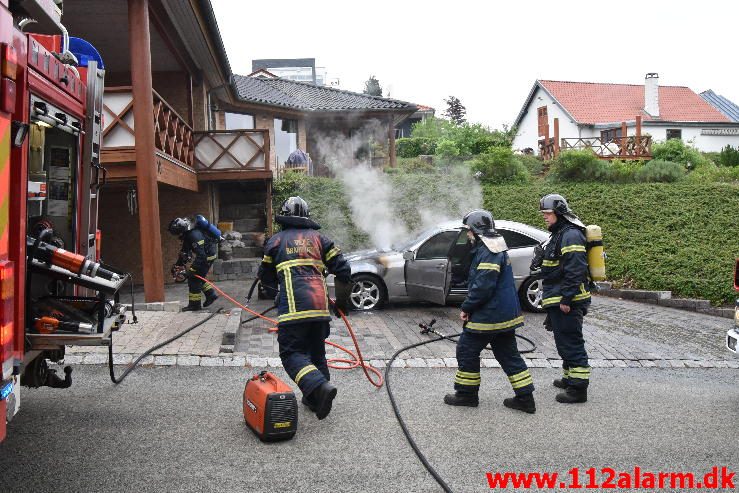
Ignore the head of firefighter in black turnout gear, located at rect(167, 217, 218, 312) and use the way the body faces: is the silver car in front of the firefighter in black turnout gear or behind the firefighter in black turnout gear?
behind

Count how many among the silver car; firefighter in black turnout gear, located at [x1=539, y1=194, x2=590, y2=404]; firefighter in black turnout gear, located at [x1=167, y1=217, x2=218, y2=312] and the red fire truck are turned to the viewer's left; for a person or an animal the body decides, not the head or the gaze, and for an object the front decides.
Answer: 3

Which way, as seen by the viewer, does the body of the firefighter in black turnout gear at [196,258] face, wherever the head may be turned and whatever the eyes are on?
to the viewer's left

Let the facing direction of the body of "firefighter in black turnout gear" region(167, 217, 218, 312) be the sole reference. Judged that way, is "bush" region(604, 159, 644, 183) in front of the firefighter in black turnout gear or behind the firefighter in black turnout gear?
behind

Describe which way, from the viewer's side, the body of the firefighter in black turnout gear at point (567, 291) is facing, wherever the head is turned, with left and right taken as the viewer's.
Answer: facing to the left of the viewer

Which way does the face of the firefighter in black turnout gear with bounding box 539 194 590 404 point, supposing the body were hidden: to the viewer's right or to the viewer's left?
to the viewer's left

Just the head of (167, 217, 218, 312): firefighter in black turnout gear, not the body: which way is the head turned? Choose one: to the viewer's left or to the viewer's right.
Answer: to the viewer's left

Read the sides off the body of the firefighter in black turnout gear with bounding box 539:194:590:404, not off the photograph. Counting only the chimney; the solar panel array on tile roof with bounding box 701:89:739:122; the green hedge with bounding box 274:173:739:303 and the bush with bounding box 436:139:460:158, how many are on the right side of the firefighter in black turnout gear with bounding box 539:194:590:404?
4

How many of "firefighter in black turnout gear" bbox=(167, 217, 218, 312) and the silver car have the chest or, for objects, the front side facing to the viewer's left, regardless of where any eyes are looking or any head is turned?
2

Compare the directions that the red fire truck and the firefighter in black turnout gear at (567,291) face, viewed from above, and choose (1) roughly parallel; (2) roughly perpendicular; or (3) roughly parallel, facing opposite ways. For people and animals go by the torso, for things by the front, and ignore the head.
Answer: roughly perpendicular

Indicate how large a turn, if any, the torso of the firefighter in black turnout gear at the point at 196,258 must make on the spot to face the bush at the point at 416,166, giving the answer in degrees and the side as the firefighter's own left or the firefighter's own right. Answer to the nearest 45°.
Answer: approximately 135° to the firefighter's own right

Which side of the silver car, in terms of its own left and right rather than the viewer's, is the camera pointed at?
left
